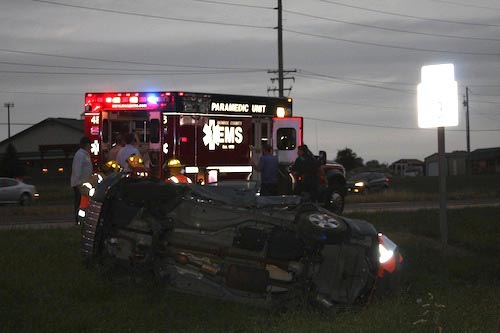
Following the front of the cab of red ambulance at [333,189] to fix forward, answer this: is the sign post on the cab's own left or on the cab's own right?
on the cab's own right

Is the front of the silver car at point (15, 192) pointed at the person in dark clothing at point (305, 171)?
no

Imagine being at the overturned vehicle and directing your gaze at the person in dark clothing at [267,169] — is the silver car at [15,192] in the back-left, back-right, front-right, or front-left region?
front-left

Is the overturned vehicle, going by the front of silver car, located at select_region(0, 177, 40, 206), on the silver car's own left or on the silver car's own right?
on the silver car's own left

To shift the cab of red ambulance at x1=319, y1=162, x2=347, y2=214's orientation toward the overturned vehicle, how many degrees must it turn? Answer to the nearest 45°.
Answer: approximately 135° to its right
